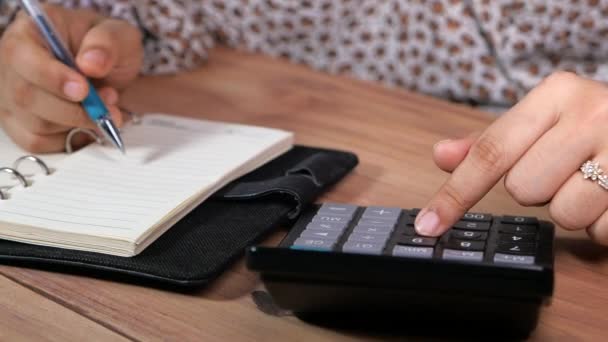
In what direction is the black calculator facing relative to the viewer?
away from the camera
